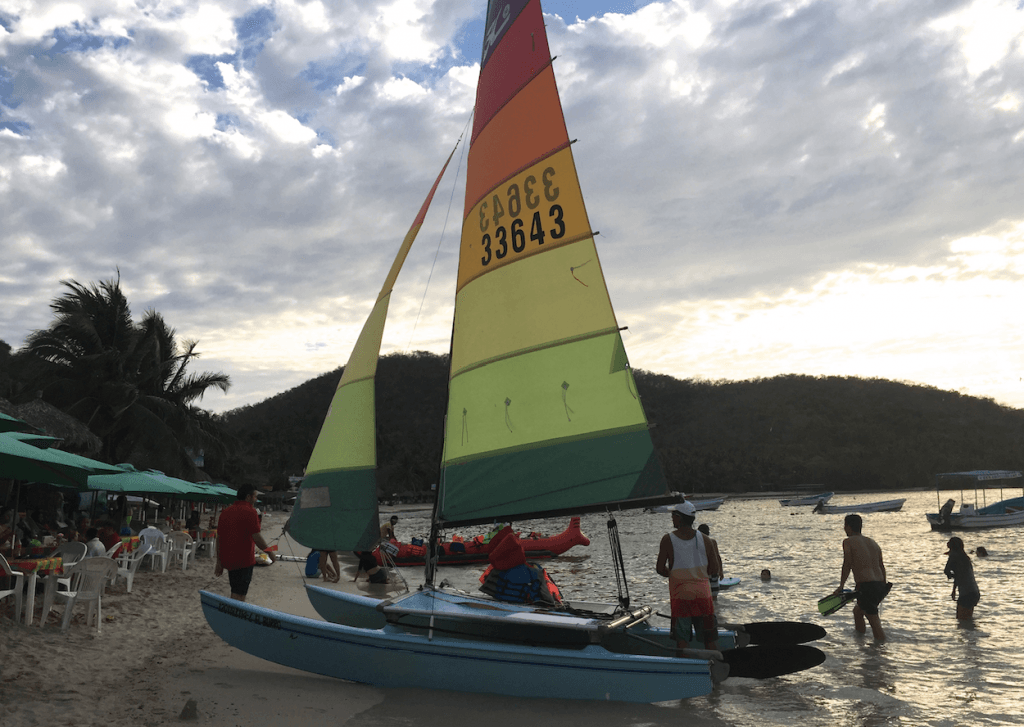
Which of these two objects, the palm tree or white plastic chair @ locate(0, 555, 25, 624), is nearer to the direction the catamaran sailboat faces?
the white plastic chair

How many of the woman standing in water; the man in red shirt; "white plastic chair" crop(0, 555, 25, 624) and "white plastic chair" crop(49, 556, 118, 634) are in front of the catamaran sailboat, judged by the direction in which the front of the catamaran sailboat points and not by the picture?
3

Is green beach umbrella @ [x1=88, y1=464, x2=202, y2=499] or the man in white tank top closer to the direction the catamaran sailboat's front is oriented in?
the green beach umbrella

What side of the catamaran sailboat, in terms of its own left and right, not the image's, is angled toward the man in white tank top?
back

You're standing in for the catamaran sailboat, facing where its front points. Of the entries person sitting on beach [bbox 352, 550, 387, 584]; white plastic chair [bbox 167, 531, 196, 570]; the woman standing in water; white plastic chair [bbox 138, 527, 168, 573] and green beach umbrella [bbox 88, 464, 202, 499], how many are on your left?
0

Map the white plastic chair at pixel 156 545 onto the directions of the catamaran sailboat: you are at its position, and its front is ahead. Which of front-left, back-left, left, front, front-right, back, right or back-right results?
front-right

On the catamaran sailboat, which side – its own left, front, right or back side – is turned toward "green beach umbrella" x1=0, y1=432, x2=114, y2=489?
front

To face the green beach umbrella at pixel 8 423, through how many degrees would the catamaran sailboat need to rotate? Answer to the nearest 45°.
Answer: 0° — it already faces it

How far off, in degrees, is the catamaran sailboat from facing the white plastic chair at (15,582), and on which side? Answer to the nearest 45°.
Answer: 0° — it already faces it

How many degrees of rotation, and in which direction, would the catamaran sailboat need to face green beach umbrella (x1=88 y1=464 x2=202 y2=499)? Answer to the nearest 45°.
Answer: approximately 45° to its right

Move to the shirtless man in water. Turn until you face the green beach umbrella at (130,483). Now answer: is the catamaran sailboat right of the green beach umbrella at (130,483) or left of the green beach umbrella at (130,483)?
left

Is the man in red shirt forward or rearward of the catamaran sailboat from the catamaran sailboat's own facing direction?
forward

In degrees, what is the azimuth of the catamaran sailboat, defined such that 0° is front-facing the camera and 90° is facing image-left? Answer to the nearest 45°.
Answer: approximately 90°

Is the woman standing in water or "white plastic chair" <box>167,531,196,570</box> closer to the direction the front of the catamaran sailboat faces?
the white plastic chair

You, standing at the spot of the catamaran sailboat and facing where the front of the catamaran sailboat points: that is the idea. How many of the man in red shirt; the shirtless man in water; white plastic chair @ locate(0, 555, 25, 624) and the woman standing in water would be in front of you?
2
